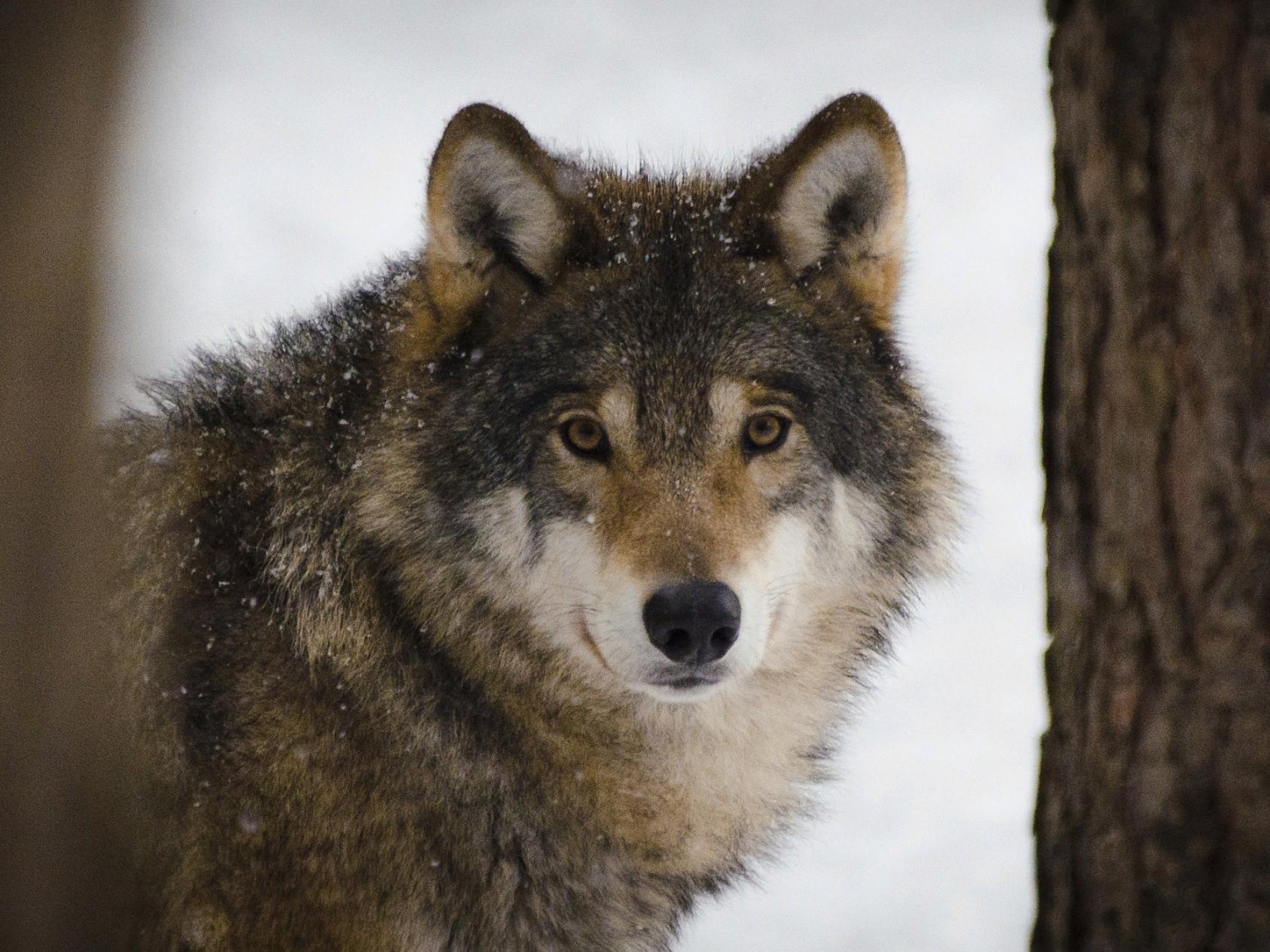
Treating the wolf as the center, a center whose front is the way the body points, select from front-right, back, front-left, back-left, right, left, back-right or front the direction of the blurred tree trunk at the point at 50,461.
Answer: right

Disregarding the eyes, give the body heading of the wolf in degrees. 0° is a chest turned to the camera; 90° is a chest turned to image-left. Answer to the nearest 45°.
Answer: approximately 315°

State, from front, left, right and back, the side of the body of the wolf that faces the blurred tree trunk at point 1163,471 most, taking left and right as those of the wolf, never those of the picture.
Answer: front
